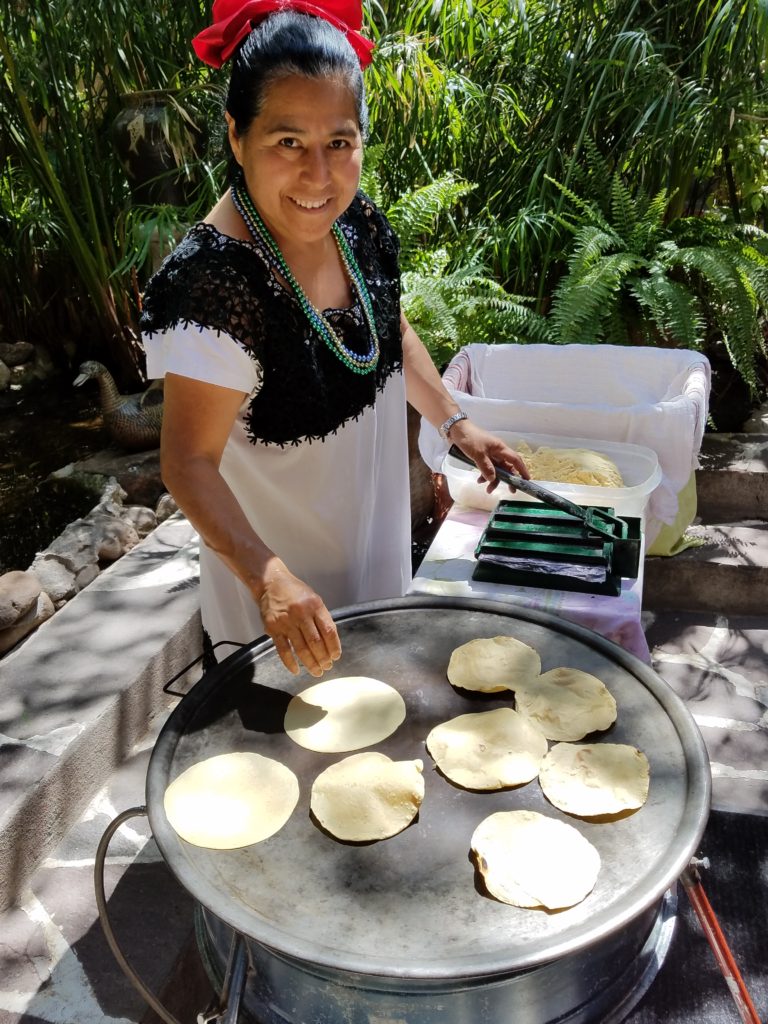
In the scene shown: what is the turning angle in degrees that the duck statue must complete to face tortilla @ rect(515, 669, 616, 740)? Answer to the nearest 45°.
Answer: approximately 90° to its left

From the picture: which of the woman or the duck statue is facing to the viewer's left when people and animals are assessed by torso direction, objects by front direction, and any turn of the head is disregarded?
the duck statue

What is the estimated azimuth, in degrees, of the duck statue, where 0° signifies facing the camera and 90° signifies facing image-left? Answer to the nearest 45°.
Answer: approximately 90°

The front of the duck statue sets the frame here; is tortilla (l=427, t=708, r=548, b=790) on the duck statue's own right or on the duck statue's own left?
on the duck statue's own left

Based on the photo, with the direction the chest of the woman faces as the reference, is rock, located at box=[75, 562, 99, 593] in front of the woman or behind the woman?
behind

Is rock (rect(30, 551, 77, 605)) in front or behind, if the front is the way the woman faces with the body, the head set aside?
behind

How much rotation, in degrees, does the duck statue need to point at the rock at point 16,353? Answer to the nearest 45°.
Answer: approximately 90° to its right

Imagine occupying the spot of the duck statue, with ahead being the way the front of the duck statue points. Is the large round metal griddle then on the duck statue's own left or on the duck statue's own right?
on the duck statue's own left

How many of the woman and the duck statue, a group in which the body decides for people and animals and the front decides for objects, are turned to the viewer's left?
1

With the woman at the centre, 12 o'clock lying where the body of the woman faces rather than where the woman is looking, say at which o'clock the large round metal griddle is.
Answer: The large round metal griddle is roughly at 1 o'clock from the woman.

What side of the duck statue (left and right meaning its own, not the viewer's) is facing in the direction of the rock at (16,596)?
left

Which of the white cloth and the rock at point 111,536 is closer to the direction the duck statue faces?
the rock
